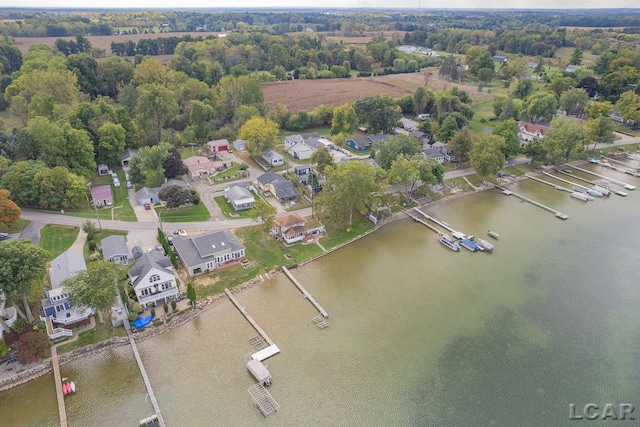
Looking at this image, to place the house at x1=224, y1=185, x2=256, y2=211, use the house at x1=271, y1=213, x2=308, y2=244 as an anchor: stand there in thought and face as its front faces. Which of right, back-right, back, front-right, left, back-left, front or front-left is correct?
back

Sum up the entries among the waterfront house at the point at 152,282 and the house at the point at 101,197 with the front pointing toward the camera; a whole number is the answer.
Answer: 2

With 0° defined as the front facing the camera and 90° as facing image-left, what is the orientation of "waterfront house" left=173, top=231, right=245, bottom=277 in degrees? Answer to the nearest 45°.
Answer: approximately 315°

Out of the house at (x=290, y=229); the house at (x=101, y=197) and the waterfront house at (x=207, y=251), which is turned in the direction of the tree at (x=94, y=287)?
the house at (x=101, y=197)

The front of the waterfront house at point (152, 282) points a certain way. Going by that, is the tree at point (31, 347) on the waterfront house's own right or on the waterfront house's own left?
on the waterfront house's own right

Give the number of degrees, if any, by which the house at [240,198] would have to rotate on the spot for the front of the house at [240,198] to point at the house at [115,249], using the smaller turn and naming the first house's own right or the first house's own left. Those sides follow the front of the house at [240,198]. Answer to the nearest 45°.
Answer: approximately 90° to the first house's own right

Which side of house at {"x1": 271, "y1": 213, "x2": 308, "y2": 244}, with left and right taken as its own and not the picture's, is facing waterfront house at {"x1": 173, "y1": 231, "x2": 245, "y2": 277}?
right

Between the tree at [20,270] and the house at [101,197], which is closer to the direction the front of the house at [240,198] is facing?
the tree

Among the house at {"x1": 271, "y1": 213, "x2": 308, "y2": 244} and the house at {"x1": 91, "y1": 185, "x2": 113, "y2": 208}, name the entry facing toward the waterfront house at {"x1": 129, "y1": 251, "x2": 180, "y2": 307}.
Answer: the house at {"x1": 91, "y1": 185, "x2": 113, "y2": 208}
